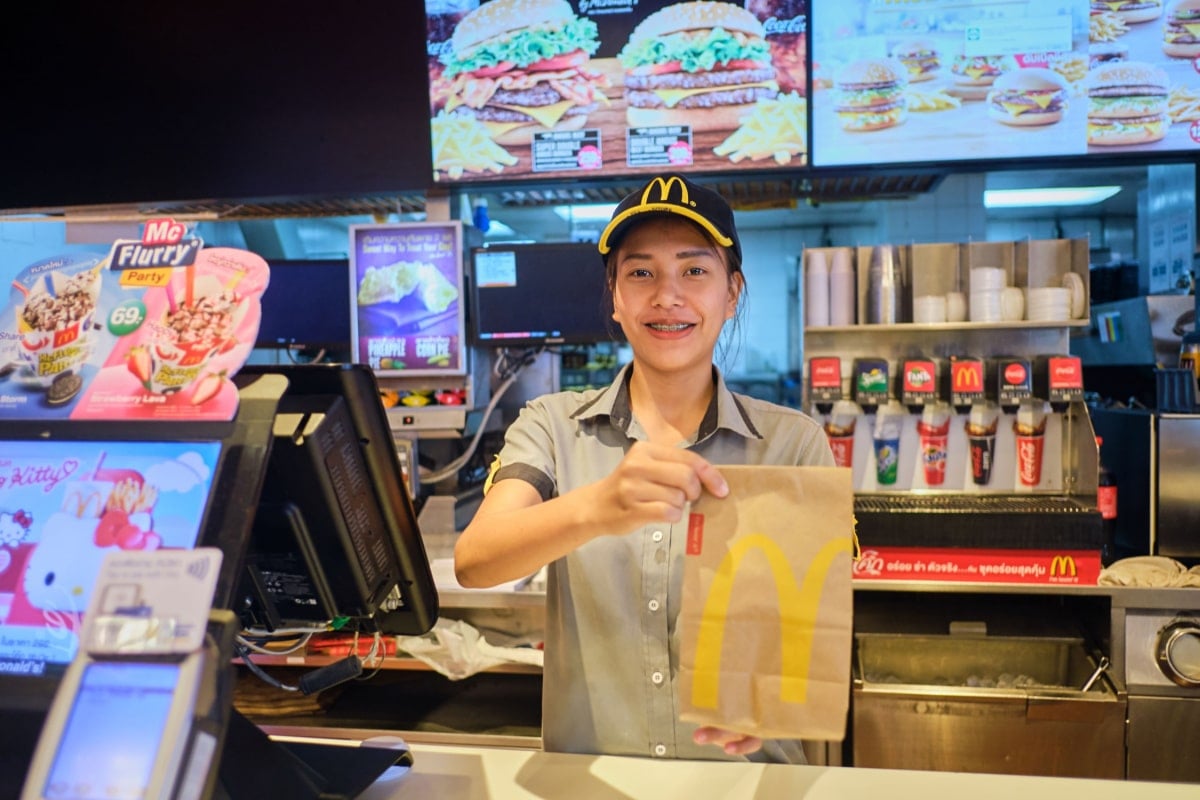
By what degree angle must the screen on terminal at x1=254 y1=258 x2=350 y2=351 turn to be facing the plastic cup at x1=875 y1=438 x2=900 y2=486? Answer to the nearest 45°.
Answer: approximately 45° to its left

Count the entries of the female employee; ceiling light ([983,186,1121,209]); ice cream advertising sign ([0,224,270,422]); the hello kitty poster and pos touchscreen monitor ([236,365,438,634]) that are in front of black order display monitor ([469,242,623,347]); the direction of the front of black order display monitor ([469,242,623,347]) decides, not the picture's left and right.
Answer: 4

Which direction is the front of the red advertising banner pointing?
toward the camera

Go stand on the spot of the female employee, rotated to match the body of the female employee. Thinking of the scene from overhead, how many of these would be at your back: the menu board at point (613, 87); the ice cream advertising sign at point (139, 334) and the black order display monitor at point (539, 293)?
2

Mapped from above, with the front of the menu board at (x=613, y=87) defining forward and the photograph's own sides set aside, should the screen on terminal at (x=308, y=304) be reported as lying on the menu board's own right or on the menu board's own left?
on the menu board's own right

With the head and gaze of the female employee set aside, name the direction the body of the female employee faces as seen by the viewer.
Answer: toward the camera

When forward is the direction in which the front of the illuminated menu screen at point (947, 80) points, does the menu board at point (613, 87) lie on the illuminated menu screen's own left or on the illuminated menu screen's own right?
on the illuminated menu screen's own right

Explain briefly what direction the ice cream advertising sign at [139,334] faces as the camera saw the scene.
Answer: facing the viewer

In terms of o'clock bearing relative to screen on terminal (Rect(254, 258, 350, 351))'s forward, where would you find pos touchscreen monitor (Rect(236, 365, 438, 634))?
The pos touchscreen monitor is roughly at 12 o'clock from the screen on terminal.
